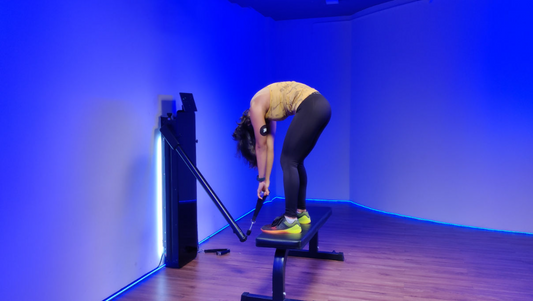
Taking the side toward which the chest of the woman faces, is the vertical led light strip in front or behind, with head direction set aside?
in front

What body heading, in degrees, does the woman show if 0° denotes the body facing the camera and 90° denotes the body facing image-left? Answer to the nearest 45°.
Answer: approximately 90°
